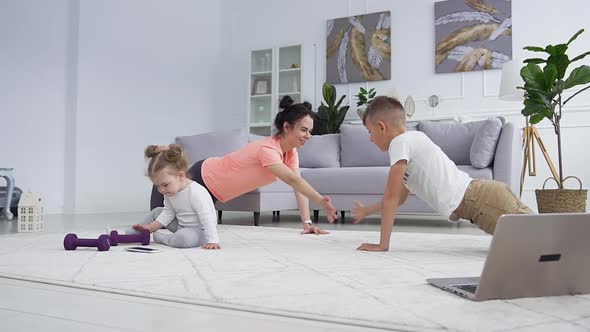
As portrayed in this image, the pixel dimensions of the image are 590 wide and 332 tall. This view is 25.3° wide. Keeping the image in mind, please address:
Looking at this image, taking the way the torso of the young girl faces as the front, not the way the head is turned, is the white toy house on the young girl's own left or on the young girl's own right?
on the young girl's own right

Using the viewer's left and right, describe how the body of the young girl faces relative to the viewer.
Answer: facing the viewer and to the left of the viewer

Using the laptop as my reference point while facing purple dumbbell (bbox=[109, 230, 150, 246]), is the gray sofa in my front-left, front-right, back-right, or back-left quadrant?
front-right

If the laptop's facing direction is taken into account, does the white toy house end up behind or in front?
in front

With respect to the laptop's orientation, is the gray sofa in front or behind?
in front

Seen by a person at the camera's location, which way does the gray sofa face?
facing the viewer

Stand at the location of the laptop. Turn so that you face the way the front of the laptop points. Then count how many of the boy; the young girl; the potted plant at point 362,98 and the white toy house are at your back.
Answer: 0

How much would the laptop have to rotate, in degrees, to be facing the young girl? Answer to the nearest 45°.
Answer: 0° — it already faces them

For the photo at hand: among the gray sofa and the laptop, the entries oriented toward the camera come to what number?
1

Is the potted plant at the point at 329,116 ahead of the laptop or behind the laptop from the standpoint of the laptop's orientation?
ahead

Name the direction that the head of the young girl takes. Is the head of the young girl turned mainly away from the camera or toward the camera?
toward the camera

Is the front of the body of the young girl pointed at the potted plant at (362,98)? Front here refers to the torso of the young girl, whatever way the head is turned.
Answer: no

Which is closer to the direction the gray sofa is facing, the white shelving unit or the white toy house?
the white toy house

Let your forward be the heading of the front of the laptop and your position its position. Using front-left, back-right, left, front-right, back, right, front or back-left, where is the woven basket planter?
front-right

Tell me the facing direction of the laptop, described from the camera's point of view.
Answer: facing away from the viewer and to the left of the viewer

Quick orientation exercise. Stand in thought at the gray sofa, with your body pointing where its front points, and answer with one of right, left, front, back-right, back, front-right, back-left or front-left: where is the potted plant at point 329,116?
back
